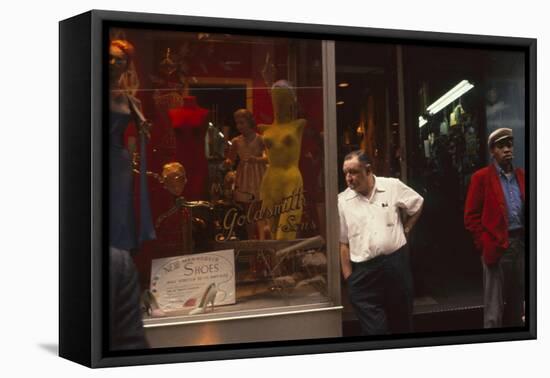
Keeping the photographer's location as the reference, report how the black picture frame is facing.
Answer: facing the viewer and to the right of the viewer
